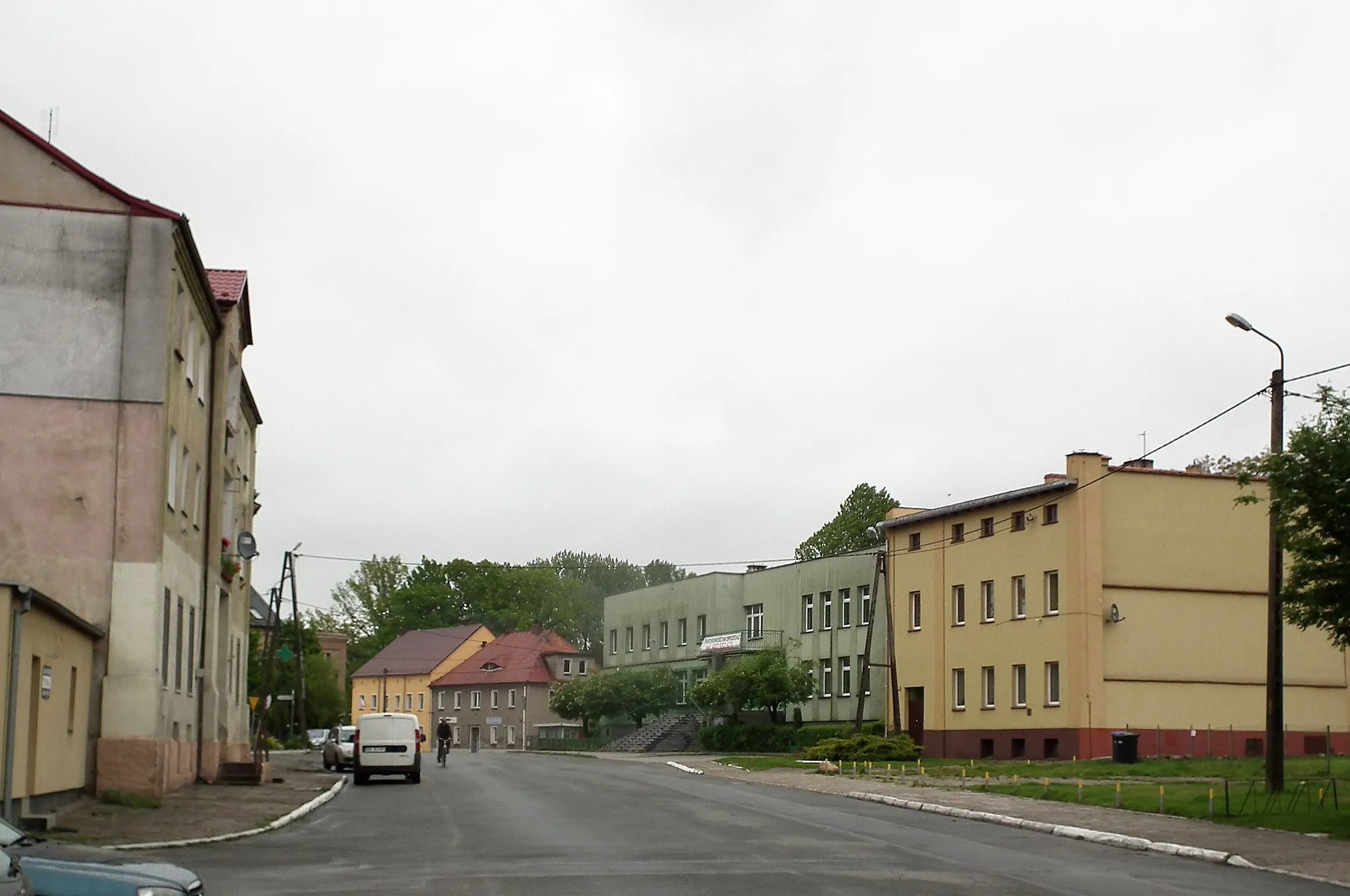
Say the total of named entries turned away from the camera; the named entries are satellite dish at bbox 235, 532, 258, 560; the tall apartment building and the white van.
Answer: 1

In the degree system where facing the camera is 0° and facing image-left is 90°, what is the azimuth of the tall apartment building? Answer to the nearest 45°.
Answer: approximately 270°

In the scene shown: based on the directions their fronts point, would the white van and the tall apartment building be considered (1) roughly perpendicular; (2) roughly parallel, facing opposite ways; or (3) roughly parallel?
roughly perpendicular

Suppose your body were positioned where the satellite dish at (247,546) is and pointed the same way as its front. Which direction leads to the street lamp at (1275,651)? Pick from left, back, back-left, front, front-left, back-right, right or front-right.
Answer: front

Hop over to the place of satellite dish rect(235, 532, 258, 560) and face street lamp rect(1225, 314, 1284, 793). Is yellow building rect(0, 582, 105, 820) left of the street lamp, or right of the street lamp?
right

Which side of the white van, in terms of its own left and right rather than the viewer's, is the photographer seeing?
back

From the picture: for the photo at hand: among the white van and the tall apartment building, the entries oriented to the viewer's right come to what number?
1

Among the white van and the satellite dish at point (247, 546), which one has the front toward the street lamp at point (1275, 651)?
the satellite dish

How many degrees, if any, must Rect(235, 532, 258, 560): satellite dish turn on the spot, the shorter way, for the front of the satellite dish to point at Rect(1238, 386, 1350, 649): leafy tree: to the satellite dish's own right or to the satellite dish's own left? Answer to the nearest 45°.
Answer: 0° — it already faces it

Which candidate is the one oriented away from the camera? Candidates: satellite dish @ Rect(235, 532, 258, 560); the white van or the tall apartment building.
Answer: the white van

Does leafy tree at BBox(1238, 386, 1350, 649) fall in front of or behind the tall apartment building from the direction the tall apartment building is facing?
in front

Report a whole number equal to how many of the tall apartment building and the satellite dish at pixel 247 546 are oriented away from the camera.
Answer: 0

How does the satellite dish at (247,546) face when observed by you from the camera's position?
facing the viewer and to the right of the viewer
